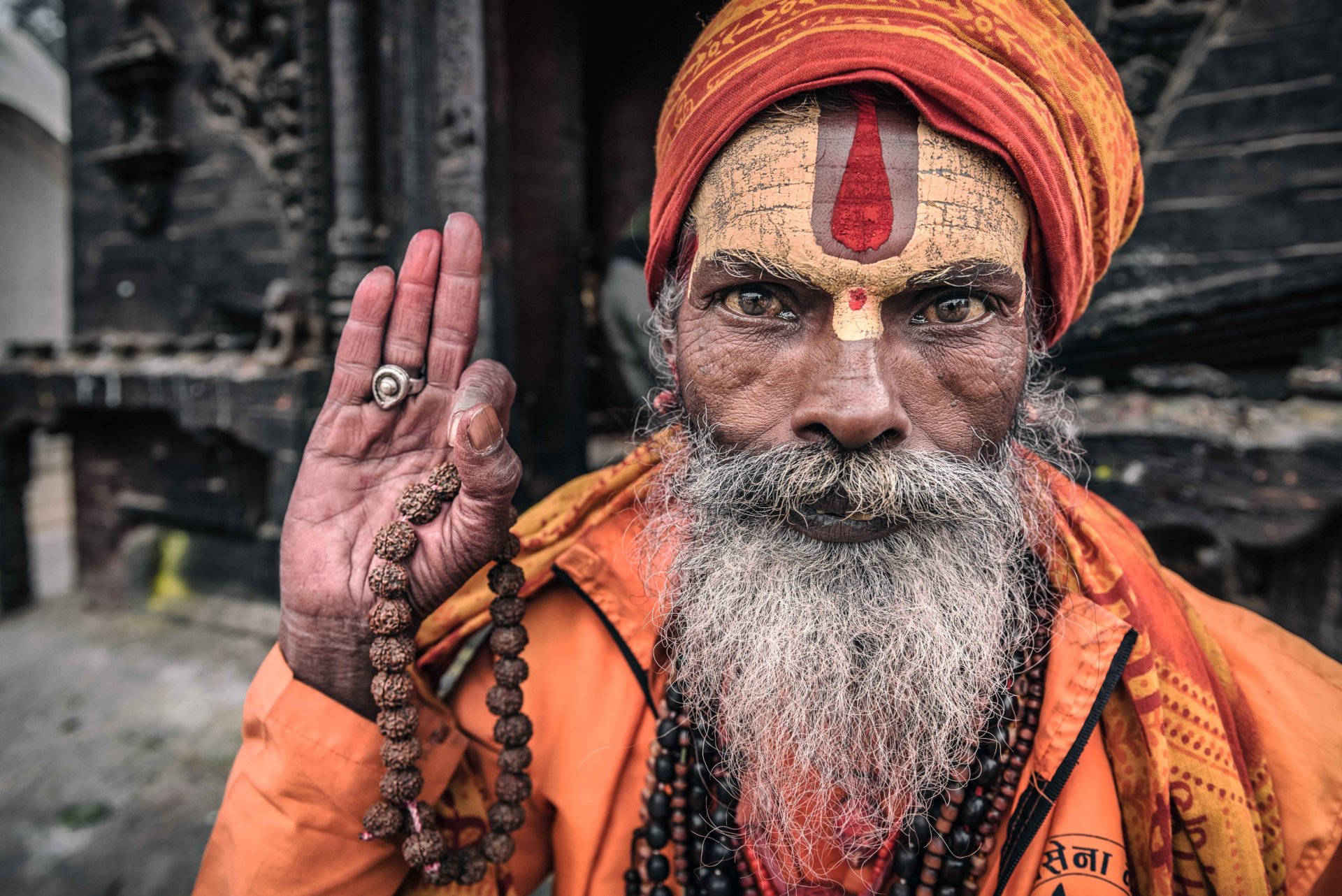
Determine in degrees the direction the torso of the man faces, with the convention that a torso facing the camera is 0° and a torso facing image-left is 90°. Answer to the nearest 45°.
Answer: approximately 0°

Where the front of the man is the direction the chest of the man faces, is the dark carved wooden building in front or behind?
behind
